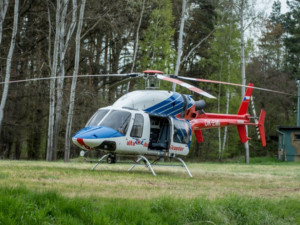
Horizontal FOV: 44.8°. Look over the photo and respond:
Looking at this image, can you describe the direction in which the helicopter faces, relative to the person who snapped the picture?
facing the viewer and to the left of the viewer

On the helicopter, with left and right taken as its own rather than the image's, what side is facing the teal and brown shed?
back
